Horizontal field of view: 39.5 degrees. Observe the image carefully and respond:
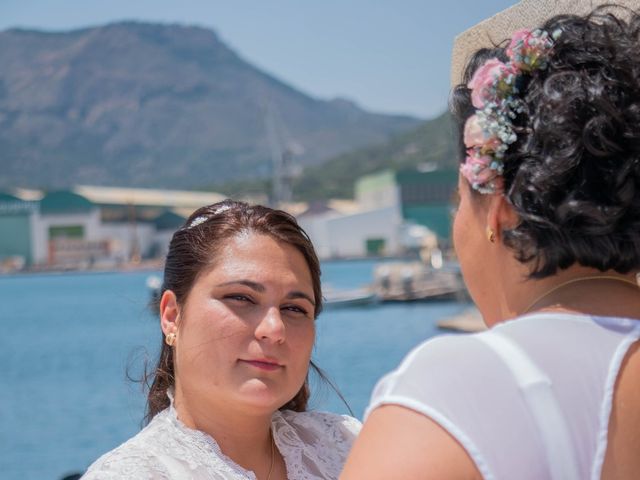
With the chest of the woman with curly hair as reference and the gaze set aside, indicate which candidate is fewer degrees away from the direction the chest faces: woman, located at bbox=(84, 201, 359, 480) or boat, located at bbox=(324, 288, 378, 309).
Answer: the woman

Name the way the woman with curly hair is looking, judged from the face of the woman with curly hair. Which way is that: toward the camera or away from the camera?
away from the camera

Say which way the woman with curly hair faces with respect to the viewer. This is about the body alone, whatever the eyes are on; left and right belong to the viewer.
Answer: facing away from the viewer and to the left of the viewer

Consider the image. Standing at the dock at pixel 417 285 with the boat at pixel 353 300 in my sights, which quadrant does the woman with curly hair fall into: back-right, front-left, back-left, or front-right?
front-left

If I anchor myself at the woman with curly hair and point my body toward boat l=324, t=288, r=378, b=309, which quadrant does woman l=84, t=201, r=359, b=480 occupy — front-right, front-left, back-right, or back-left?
front-left

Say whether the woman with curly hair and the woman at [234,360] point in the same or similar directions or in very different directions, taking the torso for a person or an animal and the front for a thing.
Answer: very different directions

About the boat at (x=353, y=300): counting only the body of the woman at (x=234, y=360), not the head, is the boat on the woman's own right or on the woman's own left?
on the woman's own left

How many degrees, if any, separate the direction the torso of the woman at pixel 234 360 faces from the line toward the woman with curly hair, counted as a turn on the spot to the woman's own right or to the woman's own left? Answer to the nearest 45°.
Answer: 0° — they already face them

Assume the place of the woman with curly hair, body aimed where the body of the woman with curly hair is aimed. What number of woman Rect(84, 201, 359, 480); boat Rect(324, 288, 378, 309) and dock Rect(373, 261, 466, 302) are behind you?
0

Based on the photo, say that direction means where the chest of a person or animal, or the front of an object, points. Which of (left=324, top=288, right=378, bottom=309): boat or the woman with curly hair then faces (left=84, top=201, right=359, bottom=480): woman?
the woman with curly hair

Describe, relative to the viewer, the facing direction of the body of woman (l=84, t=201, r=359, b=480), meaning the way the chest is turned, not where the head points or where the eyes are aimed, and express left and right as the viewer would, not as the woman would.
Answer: facing the viewer and to the right of the viewer

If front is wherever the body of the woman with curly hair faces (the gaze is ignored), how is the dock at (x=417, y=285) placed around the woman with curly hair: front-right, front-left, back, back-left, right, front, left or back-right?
front-right

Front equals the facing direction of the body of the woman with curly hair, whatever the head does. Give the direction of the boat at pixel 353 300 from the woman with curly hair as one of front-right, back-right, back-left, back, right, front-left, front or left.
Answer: front-right

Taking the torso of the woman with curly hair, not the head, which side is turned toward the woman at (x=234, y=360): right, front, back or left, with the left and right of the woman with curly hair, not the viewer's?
front

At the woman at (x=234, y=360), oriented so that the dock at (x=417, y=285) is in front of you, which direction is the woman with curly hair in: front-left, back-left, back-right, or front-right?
back-right
